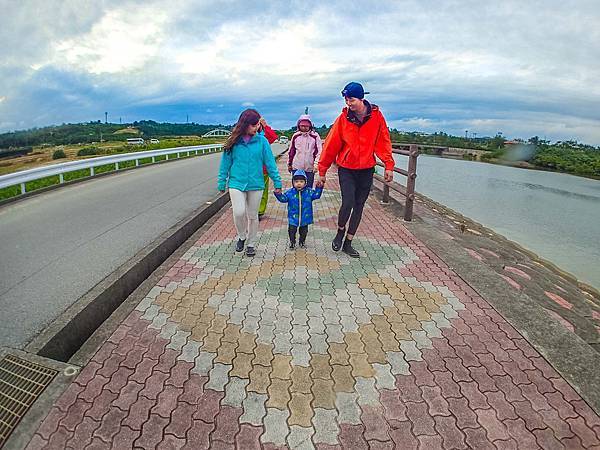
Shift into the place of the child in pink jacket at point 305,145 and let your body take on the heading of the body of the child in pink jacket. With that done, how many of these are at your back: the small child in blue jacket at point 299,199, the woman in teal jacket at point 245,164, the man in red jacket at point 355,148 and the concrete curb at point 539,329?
0

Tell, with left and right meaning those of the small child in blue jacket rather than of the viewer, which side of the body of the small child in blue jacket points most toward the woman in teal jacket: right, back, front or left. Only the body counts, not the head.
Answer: right

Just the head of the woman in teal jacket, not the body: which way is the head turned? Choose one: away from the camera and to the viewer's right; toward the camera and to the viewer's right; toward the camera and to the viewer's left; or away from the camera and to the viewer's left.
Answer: toward the camera and to the viewer's right

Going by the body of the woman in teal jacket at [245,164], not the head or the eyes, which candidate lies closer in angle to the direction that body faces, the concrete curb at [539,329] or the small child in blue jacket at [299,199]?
the concrete curb

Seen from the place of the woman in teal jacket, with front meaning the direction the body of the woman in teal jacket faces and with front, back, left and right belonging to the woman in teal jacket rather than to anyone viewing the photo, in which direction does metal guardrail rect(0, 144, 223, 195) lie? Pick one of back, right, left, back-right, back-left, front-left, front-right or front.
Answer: back-right

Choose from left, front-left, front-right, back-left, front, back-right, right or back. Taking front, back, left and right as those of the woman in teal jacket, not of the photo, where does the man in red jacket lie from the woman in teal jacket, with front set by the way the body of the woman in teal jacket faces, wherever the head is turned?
left

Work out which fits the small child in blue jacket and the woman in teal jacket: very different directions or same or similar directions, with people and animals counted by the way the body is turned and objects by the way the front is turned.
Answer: same or similar directions

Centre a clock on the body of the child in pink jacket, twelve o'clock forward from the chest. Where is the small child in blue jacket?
The small child in blue jacket is roughly at 12 o'clock from the child in pink jacket.

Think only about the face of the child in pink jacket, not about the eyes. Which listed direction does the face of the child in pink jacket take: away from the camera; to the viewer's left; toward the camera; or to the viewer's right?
toward the camera

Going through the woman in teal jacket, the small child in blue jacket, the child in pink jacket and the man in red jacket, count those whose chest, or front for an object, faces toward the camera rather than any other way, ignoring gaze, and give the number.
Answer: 4

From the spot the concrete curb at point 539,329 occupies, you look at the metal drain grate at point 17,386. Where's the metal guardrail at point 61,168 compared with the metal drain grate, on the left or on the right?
right

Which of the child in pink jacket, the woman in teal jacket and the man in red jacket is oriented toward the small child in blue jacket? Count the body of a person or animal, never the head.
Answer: the child in pink jacket

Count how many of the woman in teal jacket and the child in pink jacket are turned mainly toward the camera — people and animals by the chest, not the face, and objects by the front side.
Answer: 2

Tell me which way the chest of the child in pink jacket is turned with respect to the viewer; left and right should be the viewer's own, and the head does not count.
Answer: facing the viewer

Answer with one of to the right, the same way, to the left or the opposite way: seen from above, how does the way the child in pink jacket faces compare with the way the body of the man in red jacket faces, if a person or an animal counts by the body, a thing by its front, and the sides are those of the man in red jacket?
the same way

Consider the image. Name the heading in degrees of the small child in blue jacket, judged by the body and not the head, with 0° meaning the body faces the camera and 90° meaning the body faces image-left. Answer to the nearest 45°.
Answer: approximately 0°

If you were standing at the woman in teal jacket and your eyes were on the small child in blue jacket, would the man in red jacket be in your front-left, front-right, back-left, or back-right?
front-right
